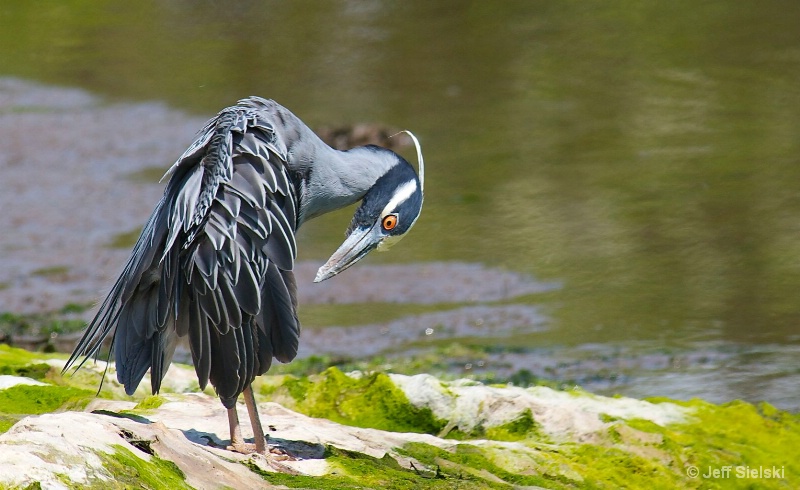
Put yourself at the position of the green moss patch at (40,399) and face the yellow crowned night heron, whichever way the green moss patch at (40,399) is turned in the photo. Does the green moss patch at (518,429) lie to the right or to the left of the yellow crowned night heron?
left

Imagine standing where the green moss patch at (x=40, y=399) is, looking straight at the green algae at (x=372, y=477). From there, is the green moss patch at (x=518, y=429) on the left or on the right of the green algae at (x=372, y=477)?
left

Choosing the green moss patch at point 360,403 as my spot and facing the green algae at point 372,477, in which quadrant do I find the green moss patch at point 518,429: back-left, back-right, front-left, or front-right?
front-left

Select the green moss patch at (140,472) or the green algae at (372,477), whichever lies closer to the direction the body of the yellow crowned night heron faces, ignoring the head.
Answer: the green algae

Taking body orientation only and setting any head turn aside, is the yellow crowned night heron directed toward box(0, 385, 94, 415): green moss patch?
no

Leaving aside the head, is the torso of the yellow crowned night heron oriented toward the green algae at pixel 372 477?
no

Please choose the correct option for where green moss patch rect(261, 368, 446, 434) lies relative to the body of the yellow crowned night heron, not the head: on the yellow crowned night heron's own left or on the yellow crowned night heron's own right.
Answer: on the yellow crowned night heron's own left

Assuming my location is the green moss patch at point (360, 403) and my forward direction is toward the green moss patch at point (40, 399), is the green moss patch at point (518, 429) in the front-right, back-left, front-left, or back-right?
back-left

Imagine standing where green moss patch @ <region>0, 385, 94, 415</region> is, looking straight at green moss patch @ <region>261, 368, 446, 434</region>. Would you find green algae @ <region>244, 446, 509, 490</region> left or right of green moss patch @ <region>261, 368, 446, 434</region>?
right

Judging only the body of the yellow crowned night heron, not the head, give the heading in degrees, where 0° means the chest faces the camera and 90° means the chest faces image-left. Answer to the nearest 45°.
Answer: approximately 270°
